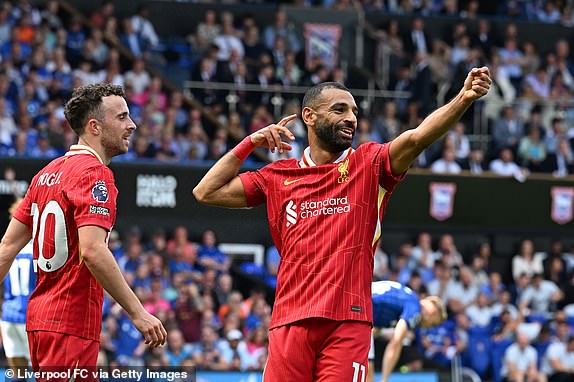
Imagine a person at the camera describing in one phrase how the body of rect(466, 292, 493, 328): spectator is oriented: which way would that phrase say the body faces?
toward the camera

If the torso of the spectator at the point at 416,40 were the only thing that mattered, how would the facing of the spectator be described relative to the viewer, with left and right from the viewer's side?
facing the viewer

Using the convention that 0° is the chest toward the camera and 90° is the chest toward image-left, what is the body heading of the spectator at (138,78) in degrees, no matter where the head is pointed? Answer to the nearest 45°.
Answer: approximately 0°

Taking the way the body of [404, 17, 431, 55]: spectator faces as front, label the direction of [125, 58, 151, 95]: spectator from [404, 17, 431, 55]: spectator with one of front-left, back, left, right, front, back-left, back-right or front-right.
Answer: front-right

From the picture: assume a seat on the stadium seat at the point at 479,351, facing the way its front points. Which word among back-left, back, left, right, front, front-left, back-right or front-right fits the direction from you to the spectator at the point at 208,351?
front-right

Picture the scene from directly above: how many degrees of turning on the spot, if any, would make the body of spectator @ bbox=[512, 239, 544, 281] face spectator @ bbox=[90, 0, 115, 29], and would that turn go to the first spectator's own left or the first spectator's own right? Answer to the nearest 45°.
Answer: approximately 90° to the first spectator's own right

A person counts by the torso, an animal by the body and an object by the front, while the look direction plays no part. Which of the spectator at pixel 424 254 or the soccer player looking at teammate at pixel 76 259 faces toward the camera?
the spectator

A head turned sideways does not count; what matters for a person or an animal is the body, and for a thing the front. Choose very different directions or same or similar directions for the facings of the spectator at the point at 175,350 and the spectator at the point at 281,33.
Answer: same or similar directions

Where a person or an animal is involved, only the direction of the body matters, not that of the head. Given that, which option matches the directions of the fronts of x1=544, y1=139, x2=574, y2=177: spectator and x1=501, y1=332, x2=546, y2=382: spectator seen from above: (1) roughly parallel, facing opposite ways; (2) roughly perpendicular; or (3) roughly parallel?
roughly parallel

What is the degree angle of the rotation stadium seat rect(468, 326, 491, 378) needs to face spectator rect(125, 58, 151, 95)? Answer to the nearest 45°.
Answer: approximately 90° to its right

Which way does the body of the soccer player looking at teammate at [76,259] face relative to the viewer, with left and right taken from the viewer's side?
facing away from the viewer and to the right of the viewer

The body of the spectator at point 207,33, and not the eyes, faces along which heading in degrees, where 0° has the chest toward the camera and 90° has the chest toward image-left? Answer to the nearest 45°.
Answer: approximately 0°

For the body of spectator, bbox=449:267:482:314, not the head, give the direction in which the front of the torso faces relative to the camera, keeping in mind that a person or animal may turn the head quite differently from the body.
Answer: toward the camera

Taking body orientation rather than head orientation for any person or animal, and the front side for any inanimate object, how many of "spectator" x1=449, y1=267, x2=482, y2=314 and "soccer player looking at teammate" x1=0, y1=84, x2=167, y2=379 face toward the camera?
1
